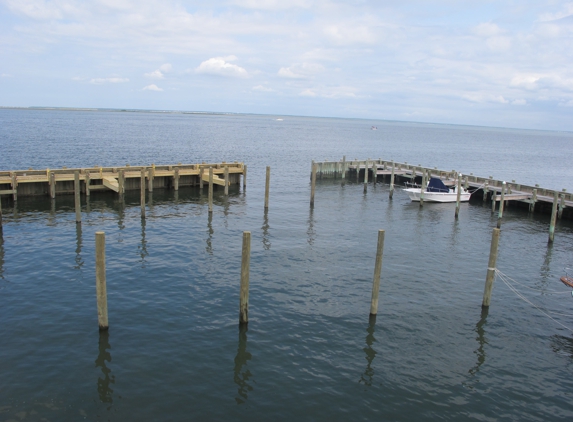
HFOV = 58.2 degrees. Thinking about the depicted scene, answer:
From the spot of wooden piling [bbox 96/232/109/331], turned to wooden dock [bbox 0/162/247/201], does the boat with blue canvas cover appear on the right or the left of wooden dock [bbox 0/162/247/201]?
right

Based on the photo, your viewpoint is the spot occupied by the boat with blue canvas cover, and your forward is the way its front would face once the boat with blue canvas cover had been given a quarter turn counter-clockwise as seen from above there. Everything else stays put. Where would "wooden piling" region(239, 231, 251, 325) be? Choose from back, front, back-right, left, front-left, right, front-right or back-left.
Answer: front

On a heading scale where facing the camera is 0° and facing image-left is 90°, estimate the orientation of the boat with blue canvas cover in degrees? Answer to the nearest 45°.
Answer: approximately 90°

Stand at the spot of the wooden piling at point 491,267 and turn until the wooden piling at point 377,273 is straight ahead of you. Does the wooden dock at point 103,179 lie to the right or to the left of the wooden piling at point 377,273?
right

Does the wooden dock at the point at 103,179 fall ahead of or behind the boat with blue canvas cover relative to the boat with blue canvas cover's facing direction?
ahead

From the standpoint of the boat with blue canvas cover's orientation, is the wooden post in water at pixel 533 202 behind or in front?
behind
